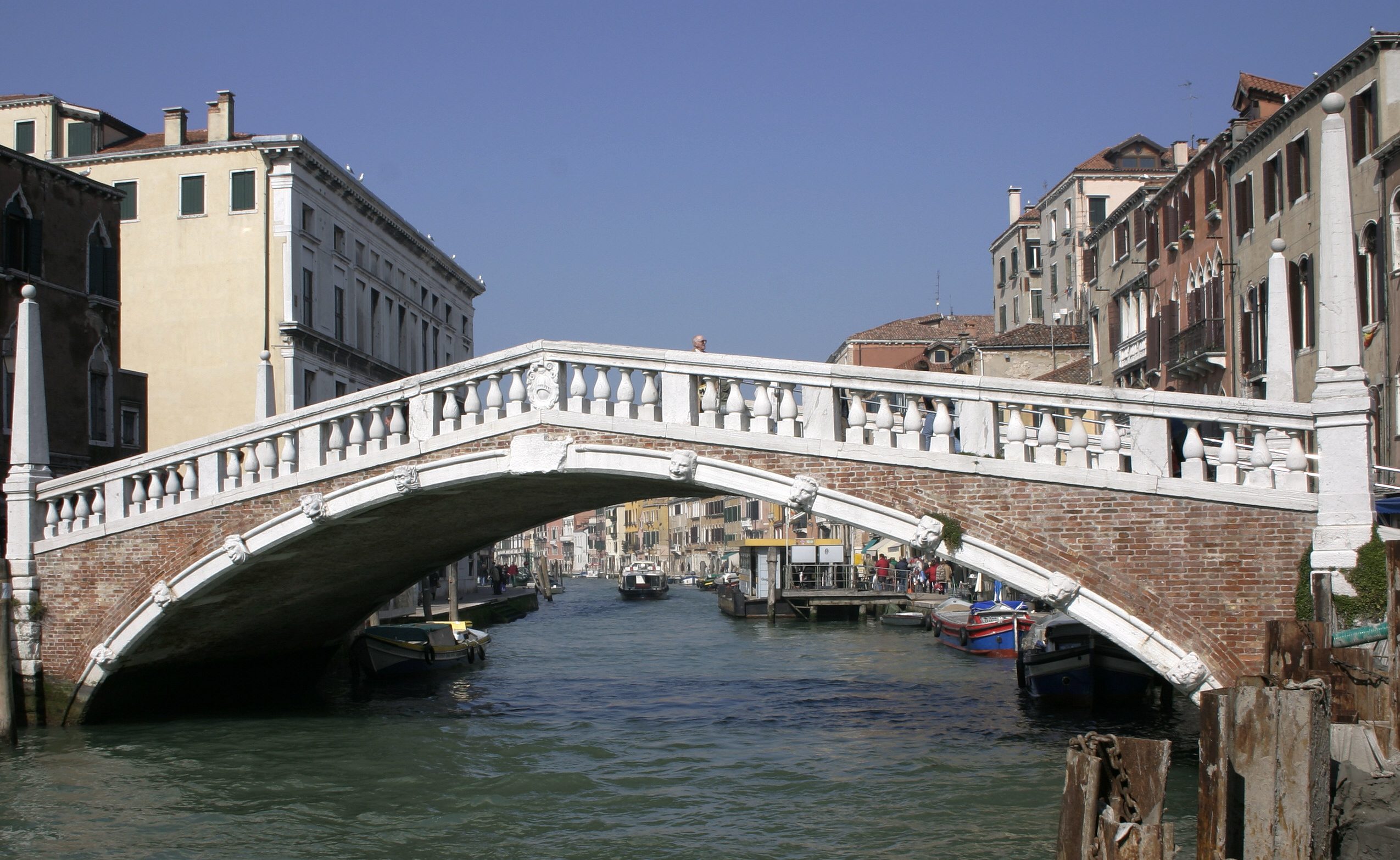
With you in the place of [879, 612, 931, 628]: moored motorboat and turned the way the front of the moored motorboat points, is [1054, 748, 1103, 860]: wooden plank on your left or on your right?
on your left

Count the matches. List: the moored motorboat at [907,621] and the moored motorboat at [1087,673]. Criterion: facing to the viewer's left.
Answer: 1

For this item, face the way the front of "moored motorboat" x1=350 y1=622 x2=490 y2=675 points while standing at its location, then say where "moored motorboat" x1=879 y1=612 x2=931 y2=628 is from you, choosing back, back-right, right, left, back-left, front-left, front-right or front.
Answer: back

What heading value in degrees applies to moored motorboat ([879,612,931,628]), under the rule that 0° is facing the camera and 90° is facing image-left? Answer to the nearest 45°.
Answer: approximately 90°

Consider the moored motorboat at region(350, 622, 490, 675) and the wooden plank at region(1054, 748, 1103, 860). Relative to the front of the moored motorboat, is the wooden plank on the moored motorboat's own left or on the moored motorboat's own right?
on the moored motorboat's own left
